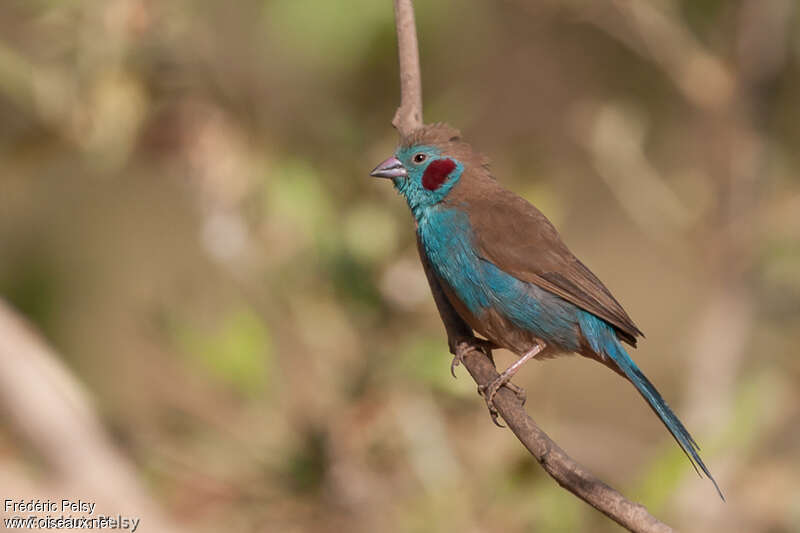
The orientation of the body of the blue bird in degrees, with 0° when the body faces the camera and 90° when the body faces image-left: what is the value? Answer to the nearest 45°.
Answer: approximately 90°

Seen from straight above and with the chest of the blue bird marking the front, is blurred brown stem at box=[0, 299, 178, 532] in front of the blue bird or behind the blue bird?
in front
